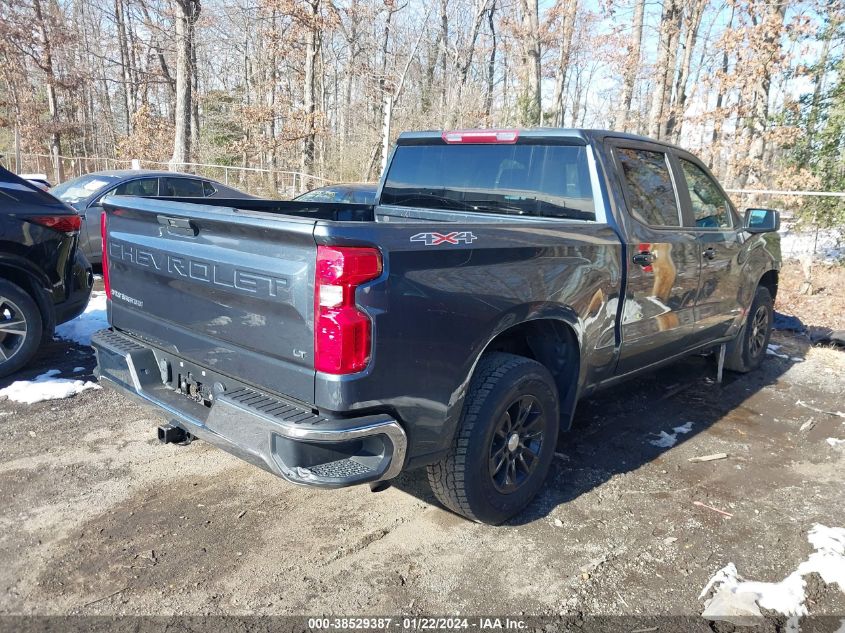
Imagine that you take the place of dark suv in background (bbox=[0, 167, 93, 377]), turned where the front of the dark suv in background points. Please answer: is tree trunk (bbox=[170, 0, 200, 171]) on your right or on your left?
on your right

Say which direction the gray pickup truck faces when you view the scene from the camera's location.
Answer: facing away from the viewer and to the right of the viewer

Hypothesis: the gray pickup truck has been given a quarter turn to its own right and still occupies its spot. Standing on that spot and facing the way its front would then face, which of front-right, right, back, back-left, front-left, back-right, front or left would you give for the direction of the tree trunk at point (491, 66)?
back-left

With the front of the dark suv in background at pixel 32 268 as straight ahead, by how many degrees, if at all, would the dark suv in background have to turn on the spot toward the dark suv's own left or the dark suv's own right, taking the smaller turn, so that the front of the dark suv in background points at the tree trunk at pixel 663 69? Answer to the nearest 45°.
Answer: approximately 135° to the dark suv's own right

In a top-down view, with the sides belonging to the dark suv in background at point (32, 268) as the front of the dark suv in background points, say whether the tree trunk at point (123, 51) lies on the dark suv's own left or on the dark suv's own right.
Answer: on the dark suv's own right

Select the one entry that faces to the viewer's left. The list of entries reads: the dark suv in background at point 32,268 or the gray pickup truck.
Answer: the dark suv in background

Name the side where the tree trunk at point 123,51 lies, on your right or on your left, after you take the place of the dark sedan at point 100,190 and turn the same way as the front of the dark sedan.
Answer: on your right

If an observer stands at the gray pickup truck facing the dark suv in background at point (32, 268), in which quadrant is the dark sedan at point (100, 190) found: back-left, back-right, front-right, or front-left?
front-right

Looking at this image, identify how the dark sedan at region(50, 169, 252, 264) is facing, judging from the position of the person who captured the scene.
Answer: facing the viewer and to the left of the viewer

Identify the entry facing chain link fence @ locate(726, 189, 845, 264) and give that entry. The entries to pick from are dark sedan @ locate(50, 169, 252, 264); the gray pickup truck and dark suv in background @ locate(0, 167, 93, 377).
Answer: the gray pickup truck

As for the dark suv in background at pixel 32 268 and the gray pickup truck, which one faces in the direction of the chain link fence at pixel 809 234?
the gray pickup truck
